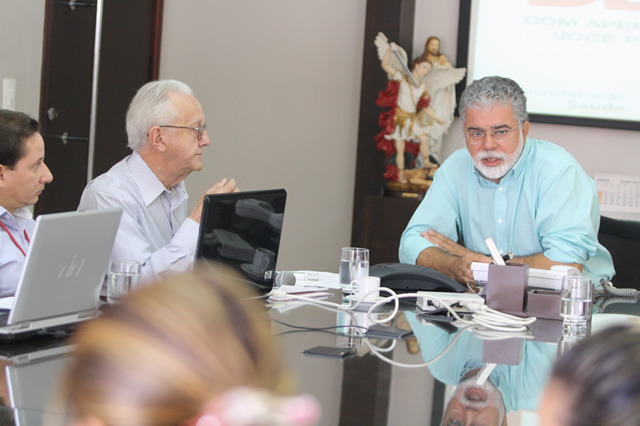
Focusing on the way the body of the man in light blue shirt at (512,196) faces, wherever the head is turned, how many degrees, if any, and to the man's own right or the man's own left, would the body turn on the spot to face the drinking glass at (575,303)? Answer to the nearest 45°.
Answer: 0° — they already face it

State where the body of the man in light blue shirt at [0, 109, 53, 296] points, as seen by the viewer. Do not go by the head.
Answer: to the viewer's right

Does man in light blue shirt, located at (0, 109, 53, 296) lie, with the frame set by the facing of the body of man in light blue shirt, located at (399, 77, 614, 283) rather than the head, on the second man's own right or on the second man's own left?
on the second man's own right

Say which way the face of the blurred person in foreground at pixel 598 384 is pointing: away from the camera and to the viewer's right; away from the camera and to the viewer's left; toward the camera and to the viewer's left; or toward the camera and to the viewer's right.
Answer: away from the camera and to the viewer's left

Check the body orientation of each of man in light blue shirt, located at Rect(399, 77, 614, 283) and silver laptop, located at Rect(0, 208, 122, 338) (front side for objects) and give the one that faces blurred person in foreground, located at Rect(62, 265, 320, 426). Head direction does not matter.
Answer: the man in light blue shirt

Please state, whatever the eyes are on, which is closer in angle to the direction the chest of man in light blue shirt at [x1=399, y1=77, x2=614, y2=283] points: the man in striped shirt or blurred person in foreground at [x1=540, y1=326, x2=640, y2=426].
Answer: the blurred person in foreground

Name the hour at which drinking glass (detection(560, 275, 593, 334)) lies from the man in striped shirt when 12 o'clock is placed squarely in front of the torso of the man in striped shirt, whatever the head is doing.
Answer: The drinking glass is roughly at 12 o'clock from the man in striped shirt.

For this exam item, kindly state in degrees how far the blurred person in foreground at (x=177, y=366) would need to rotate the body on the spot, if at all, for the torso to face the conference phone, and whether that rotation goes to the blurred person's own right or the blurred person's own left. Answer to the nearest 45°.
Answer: approximately 45° to the blurred person's own right
